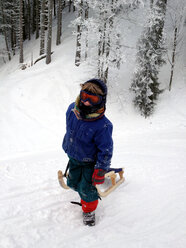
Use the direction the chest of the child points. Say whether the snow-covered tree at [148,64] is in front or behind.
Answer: behind
